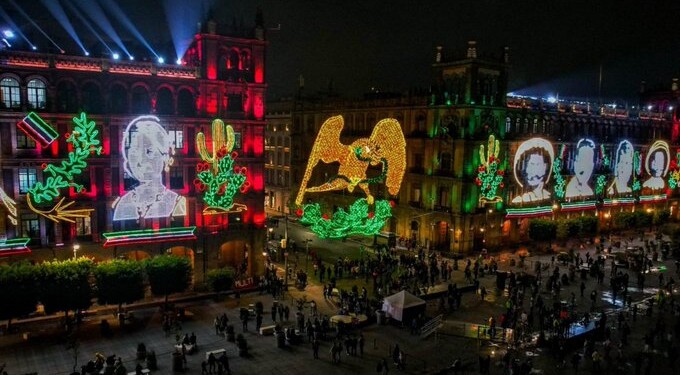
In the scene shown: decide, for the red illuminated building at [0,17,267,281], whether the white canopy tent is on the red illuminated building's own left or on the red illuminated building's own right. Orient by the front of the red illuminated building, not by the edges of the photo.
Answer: on the red illuminated building's own left

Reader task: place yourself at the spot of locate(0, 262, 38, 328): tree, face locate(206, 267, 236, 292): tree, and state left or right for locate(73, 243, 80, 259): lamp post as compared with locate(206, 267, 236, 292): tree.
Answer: left

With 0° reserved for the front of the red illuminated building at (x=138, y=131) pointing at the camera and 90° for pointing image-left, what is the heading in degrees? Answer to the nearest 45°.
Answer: approximately 0°

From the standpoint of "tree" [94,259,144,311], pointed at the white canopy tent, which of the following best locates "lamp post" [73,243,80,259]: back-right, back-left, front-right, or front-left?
back-left

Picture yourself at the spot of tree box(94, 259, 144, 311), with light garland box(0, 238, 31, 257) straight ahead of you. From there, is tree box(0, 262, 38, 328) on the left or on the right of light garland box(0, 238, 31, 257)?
left
